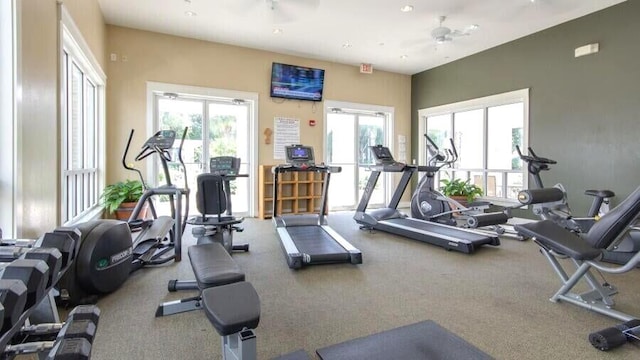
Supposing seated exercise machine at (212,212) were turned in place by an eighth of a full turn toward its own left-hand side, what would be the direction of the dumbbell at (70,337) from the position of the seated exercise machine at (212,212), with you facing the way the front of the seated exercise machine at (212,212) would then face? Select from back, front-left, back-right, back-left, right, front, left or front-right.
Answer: back-left

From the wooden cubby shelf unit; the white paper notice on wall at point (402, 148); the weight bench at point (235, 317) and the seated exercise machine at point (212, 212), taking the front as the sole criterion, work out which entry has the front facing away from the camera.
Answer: the seated exercise machine

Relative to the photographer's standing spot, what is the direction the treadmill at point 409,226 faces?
facing away from the viewer and to the left of the viewer

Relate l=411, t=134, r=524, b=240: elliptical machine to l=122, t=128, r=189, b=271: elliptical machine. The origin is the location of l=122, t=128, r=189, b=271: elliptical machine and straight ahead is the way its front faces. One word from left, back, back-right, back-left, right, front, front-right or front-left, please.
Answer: front-right

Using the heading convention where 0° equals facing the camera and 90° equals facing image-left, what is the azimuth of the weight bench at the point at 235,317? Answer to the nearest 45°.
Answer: approximately 315°

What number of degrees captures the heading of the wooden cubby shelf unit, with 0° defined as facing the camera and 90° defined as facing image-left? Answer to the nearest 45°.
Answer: approximately 0°

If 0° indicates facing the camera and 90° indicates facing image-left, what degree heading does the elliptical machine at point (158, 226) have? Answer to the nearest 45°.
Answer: approximately 225°

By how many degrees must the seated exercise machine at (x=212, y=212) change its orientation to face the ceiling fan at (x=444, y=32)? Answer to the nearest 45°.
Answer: approximately 90° to its right

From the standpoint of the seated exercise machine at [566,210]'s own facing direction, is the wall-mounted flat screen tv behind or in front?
in front

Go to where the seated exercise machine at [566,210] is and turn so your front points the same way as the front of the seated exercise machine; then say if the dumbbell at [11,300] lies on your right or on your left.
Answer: on your left

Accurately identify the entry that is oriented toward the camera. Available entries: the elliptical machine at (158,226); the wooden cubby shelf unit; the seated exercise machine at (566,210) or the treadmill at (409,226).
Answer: the wooden cubby shelf unit
